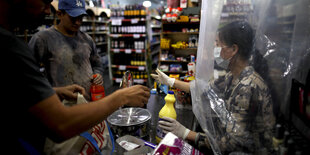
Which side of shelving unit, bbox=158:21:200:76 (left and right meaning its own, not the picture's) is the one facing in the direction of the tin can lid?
front

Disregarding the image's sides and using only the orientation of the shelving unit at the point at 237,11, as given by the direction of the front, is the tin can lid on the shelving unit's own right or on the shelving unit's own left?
on the shelving unit's own right

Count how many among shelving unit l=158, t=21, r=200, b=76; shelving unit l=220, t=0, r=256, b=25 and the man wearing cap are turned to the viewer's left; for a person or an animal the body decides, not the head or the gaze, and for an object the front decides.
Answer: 0

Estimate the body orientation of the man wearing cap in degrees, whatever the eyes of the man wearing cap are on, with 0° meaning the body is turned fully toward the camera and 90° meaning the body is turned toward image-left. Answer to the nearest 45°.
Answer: approximately 315°

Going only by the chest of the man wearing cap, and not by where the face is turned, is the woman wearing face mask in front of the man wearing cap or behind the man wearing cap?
in front

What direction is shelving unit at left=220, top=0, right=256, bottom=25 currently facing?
toward the camera

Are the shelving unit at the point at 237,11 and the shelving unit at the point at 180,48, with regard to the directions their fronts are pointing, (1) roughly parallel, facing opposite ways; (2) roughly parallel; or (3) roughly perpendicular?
roughly parallel

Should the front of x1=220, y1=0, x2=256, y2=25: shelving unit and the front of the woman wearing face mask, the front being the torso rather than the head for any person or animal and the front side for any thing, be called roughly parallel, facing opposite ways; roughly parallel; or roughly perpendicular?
roughly perpendicular

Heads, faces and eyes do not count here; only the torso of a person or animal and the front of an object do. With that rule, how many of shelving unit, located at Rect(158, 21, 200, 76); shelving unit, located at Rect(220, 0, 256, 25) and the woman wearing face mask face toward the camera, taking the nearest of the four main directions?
2

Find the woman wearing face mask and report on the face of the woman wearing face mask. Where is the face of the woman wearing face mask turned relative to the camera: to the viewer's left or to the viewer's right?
to the viewer's left

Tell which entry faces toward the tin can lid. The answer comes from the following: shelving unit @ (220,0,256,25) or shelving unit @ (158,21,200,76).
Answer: shelving unit @ (158,21,200,76)

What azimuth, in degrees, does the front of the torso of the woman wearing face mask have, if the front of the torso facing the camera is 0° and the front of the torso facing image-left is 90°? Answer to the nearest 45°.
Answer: approximately 90°

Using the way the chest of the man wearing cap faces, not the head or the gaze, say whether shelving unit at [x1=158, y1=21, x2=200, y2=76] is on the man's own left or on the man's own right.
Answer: on the man's own left
